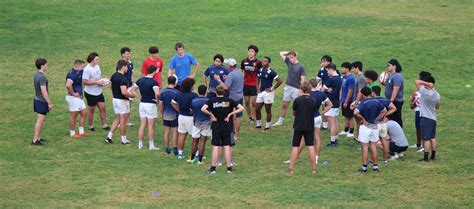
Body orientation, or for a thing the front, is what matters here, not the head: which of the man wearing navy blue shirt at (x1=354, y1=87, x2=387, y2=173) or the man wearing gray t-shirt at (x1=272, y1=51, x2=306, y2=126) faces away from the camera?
the man wearing navy blue shirt

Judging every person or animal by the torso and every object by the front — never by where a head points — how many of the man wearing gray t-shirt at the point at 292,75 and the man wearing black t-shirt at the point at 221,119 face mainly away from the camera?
1

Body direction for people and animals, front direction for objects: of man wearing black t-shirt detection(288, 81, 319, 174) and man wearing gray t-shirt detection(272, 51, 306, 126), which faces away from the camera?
the man wearing black t-shirt

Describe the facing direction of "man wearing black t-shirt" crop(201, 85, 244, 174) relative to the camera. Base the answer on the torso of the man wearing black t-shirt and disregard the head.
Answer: away from the camera

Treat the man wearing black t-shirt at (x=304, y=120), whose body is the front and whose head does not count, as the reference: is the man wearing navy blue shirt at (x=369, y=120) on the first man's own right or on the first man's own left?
on the first man's own right

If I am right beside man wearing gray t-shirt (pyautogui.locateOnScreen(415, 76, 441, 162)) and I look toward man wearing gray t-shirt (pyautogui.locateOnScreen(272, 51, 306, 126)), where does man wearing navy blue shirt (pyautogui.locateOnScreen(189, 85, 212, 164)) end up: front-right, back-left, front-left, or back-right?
front-left

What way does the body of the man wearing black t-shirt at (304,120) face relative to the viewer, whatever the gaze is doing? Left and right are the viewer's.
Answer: facing away from the viewer

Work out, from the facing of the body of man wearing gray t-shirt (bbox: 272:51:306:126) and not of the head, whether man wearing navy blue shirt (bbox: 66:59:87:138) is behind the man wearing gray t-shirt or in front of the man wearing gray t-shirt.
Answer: in front

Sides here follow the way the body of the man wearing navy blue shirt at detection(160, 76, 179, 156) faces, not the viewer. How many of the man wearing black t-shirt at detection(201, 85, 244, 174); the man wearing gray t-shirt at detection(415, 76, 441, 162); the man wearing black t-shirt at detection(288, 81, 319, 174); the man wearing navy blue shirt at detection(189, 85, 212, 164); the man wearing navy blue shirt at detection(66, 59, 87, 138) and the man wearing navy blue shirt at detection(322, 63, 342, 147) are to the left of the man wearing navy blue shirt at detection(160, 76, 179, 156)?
1

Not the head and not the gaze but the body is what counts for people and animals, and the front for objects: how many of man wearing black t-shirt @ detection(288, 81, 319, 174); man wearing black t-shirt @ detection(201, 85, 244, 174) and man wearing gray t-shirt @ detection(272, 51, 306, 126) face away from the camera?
2

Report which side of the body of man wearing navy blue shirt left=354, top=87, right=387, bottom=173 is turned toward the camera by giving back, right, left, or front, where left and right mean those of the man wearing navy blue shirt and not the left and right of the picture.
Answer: back

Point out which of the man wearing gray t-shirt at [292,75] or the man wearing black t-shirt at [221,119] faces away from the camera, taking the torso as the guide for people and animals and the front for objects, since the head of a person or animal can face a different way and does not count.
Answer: the man wearing black t-shirt

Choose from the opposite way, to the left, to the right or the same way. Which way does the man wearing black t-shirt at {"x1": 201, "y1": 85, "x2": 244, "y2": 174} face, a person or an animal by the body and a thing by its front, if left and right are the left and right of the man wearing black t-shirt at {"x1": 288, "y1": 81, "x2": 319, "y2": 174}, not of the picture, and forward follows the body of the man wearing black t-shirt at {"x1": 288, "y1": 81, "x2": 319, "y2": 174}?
the same way

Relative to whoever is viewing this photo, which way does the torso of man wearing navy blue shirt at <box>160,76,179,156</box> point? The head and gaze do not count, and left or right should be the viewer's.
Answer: facing away from the viewer and to the right of the viewer

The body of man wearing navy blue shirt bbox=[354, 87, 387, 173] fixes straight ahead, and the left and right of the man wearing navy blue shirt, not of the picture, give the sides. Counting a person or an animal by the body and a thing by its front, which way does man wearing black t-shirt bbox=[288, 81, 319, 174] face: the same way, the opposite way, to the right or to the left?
the same way
